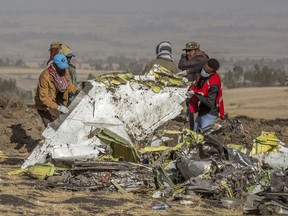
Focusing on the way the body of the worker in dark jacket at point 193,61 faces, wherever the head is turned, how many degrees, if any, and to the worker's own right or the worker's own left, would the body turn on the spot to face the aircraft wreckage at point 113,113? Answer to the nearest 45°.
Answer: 0° — they already face it

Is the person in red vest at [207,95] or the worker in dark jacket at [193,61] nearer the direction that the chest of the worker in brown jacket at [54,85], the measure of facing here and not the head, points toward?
the person in red vest

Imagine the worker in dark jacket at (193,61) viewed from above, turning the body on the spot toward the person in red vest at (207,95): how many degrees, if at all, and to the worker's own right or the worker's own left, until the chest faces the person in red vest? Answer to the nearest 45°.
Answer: approximately 45° to the worker's own left

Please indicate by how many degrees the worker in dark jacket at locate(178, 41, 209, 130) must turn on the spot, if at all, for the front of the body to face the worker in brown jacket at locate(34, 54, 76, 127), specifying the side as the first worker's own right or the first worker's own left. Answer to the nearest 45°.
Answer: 0° — they already face them

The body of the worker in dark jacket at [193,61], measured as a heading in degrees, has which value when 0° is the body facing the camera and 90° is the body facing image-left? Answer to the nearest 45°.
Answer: approximately 45°

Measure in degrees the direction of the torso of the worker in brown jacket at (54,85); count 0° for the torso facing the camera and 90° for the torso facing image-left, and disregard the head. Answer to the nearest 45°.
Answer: approximately 315°

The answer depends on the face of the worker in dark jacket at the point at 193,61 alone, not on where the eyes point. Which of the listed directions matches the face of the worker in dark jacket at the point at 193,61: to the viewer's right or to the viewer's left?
to the viewer's left

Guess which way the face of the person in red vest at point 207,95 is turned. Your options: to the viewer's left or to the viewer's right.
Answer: to the viewer's left
